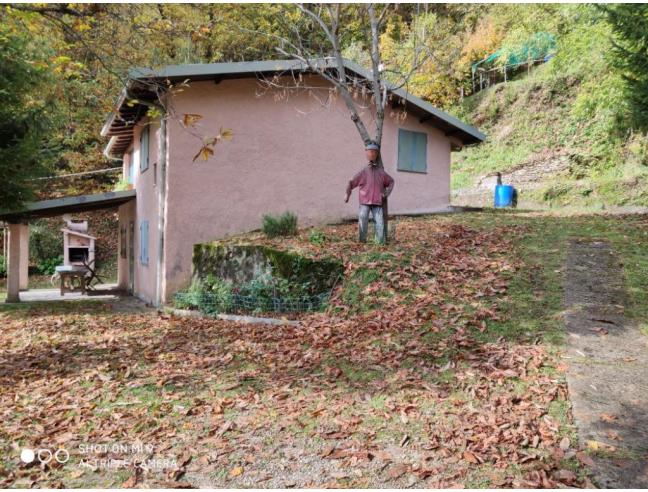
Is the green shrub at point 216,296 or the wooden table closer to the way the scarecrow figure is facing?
the green shrub

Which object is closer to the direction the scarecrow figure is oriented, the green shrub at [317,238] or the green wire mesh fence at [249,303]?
the green wire mesh fence

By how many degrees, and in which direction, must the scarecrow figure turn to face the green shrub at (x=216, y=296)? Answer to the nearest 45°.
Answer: approximately 90° to its right

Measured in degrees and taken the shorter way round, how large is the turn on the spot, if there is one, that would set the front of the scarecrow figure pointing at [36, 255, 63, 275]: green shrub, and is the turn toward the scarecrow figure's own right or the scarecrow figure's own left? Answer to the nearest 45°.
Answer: approximately 135° to the scarecrow figure's own right

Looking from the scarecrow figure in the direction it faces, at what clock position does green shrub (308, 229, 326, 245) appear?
The green shrub is roughly at 4 o'clock from the scarecrow figure.

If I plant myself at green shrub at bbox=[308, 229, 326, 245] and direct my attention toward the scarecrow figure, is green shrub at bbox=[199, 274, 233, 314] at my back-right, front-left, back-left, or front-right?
back-right

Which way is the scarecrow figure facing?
toward the camera

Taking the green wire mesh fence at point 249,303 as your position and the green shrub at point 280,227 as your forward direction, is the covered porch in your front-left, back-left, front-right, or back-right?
front-left

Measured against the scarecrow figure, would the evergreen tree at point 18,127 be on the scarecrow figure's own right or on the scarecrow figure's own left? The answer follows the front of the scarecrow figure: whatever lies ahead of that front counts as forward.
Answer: on the scarecrow figure's own right

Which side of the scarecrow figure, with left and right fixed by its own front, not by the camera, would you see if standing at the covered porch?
right

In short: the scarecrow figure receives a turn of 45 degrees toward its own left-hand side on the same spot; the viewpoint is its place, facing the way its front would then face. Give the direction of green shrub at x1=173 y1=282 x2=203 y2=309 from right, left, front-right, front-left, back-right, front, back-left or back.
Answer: back-right

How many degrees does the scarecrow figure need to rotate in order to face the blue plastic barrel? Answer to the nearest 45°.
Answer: approximately 135° to its left
